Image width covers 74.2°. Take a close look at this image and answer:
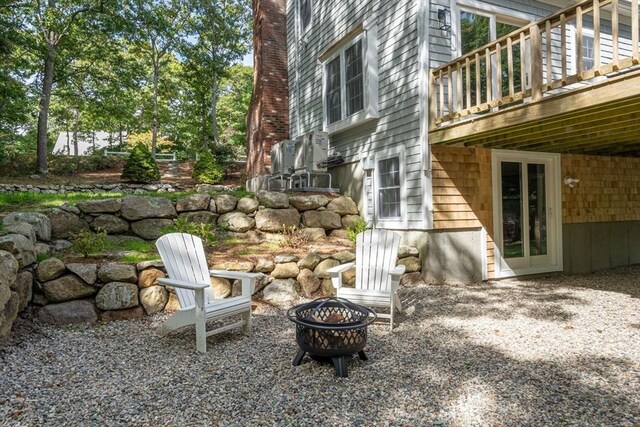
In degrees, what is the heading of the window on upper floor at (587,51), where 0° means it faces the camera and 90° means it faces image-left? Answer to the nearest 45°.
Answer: approximately 315°

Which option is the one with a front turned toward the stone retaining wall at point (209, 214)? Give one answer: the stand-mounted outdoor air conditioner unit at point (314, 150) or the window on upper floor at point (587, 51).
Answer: the stand-mounted outdoor air conditioner unit

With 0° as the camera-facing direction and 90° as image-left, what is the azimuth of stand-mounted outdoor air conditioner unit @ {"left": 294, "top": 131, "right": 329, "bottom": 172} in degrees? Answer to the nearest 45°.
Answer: approximately 45°

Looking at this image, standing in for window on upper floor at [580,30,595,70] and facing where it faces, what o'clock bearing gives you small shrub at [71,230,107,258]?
The small shrub is roughly at 3 o'clock from the window on upper floor.

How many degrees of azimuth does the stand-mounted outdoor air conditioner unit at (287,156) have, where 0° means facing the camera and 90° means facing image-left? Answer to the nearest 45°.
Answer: approximately 45°

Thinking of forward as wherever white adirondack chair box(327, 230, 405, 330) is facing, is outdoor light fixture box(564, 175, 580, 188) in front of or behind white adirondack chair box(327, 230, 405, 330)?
behind

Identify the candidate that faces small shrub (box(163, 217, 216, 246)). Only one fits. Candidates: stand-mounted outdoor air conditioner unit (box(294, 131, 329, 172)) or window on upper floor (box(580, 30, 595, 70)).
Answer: the stand-mounted outdoor air conditioner unit

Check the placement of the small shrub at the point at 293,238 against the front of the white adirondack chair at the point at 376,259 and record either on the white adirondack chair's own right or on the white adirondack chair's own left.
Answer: on the white adirondack chair's own right
